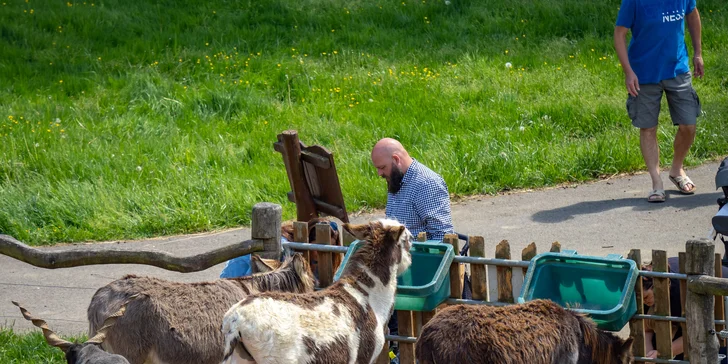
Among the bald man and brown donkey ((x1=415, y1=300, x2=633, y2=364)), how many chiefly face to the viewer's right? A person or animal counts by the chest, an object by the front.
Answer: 1

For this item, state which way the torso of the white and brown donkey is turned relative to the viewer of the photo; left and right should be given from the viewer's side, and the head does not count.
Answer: facing away from the viewer and to the right of the viewer

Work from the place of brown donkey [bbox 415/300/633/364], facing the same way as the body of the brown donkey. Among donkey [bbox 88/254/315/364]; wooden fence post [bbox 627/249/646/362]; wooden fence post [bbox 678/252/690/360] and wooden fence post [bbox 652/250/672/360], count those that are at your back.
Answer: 1

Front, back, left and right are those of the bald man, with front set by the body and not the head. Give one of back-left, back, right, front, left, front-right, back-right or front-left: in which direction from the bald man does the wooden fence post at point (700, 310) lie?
back-left

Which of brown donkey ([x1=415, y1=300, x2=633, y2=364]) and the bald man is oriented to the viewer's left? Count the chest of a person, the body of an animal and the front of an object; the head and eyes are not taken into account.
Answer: the bald man

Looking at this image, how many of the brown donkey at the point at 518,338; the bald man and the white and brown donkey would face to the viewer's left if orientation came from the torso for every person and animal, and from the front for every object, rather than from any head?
1

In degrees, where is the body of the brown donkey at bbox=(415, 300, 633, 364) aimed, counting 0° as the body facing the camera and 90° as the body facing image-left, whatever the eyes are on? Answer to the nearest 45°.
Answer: approximately 270°

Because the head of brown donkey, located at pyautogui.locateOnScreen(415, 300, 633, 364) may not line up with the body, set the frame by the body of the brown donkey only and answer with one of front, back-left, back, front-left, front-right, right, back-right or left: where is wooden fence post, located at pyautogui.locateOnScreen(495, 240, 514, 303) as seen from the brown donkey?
left

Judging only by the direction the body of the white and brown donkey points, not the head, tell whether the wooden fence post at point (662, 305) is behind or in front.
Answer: in front

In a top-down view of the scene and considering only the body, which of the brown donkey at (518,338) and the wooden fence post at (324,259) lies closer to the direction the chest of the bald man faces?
the wooden fence post

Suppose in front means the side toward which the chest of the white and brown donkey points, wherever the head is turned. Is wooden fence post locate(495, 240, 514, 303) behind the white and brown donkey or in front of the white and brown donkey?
in front

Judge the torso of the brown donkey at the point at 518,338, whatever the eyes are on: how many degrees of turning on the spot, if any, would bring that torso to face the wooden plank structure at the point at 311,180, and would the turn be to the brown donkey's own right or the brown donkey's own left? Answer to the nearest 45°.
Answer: approximately 135° to the brown donkey's own left

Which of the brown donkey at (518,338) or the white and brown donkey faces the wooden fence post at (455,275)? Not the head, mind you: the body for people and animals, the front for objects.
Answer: the white and brown donkey

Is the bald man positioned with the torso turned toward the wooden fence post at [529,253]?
no

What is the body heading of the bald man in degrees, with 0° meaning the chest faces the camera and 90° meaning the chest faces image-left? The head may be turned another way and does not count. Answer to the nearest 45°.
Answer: approximately 90°

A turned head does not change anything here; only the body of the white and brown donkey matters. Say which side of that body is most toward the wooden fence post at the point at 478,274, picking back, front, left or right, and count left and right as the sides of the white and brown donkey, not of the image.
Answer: front

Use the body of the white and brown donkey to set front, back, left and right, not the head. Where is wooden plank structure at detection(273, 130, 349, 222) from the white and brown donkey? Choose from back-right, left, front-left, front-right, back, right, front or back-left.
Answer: front-left

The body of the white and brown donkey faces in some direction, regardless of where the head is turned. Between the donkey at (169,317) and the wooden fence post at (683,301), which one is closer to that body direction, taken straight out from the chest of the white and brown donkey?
the wooden fence post

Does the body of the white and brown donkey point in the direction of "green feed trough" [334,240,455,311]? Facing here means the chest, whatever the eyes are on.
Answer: yes

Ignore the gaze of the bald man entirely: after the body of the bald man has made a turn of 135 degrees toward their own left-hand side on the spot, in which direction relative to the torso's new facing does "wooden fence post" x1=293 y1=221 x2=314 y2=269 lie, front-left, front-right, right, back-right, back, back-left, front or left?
right

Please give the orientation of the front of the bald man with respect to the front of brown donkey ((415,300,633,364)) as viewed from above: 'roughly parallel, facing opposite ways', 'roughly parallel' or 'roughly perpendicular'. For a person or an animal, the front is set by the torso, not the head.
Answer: roughly parallel, facing opposite ways
